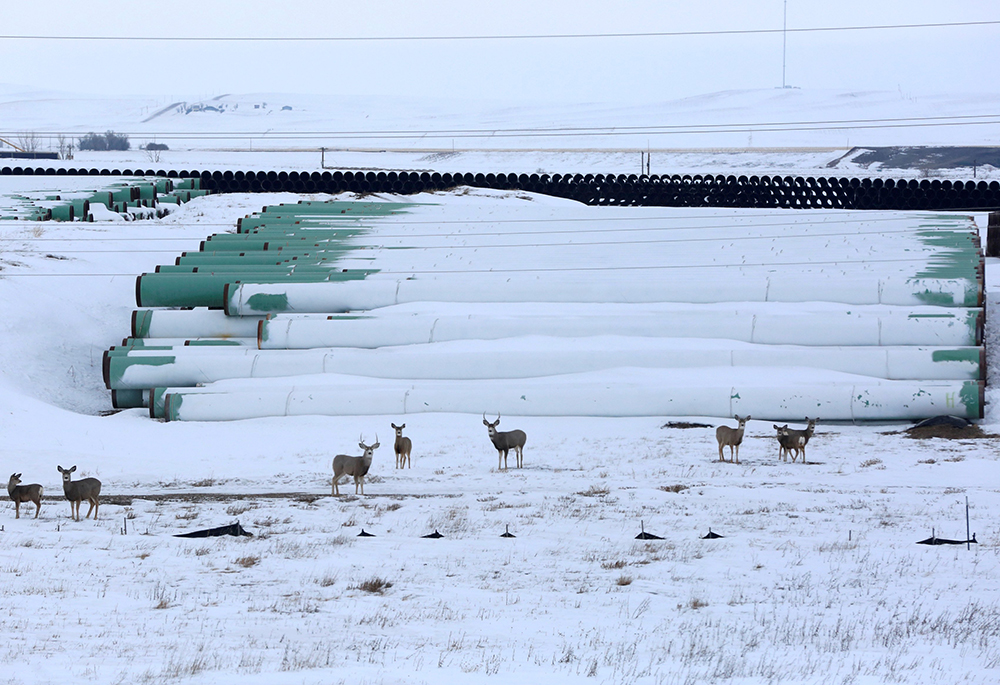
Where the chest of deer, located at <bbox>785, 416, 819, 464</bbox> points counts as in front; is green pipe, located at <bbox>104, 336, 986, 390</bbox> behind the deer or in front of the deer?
behind

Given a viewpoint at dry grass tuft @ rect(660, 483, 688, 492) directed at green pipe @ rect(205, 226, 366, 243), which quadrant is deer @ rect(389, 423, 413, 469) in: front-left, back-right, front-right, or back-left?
front-left

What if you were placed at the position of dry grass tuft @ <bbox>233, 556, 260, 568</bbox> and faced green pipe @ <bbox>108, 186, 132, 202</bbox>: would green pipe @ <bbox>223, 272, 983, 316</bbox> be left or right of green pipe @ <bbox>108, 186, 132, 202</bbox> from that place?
right

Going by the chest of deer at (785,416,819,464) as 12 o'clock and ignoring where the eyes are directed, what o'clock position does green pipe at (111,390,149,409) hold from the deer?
The green pipe is roughly at 5 o'clock from the deer.

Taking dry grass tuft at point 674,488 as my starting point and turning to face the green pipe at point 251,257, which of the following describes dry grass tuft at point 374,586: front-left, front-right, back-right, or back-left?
back-left

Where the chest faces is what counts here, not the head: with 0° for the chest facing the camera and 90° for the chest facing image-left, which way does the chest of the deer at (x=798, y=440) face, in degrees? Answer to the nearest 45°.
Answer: approximately 315°
